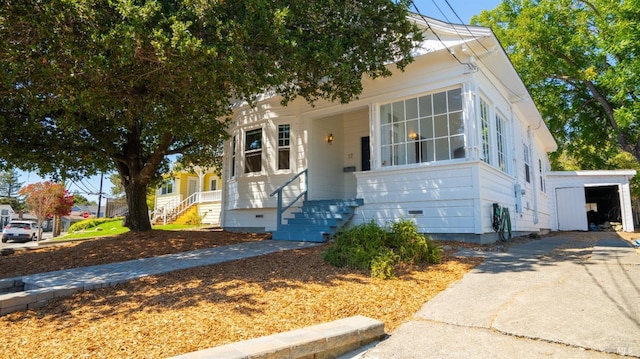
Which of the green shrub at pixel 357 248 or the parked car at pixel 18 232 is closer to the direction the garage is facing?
the green shrub

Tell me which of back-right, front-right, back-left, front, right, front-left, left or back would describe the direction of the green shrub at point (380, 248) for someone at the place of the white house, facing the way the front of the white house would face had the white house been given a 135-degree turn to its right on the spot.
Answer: back

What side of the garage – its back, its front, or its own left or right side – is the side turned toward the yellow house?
right

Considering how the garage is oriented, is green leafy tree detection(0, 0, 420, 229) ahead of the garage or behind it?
ahead

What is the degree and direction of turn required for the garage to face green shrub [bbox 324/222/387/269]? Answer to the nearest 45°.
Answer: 0° — it already faces it

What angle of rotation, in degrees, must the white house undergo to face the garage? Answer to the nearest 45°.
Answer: approximately 180°

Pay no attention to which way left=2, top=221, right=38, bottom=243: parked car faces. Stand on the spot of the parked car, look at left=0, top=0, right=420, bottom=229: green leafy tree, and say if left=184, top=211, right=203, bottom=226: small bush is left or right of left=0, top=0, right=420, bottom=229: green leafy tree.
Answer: left

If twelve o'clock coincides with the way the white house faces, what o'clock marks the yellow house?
The yellow house is roughly at 3 o'clock from the white house.

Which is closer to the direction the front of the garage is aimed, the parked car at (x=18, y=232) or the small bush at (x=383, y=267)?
the small bush

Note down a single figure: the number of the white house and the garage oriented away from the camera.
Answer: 0

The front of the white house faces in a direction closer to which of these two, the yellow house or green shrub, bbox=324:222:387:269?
the green shrub

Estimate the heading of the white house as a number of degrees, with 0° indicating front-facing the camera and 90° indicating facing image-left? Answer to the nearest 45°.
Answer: approximately 45°

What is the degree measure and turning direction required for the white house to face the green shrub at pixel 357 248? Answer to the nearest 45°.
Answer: approximately 45° to its left

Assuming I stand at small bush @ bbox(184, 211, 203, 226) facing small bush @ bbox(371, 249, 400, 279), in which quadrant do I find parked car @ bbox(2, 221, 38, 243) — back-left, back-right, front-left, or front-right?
back-right

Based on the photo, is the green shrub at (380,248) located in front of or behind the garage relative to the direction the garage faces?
in front

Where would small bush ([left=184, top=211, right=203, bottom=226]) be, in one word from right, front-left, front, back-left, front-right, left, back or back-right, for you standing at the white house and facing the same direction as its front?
right

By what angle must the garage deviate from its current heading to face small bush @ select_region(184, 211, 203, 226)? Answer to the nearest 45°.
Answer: approximately 90° to its right
